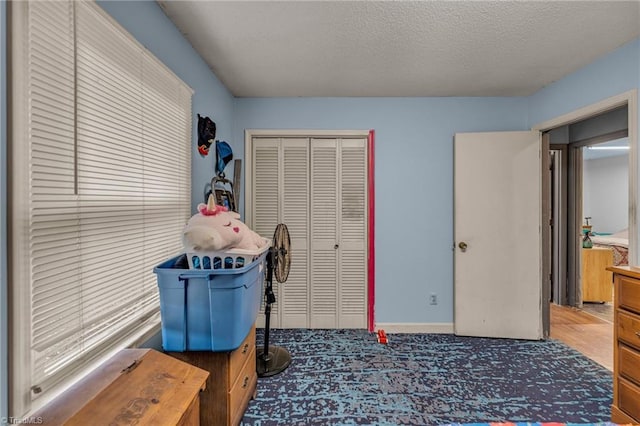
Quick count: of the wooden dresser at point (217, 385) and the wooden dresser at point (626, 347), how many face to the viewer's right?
1

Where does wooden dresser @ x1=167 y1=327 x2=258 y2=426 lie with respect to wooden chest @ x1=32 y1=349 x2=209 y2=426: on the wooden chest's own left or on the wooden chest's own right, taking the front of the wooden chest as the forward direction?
on the wooden chest's own left

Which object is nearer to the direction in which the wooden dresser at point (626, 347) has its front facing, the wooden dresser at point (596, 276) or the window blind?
the window blind

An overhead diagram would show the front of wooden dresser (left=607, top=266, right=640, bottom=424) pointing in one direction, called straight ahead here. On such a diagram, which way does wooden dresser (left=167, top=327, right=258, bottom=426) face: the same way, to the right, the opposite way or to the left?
the opposite way

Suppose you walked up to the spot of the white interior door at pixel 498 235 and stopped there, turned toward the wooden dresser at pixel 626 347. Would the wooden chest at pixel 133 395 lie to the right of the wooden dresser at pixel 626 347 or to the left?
right

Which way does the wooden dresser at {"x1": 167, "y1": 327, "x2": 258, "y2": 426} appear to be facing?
to the viewer's right

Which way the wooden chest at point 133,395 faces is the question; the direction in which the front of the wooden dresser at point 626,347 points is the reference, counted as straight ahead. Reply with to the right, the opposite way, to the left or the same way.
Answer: the opposite way

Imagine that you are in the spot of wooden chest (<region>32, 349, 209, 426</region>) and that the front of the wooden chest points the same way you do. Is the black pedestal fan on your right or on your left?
on your left

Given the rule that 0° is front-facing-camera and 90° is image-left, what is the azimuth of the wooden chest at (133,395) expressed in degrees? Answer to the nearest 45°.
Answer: approximately 315°

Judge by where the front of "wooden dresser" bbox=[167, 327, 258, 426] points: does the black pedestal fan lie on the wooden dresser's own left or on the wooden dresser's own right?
on the wooden dresser's own left

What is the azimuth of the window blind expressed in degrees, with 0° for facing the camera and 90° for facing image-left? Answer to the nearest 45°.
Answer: approximately 315°

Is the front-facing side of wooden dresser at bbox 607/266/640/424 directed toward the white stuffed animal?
yes
